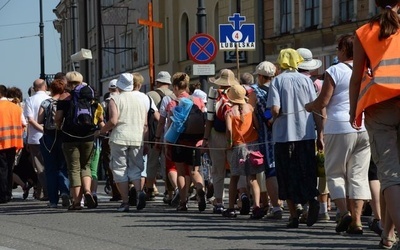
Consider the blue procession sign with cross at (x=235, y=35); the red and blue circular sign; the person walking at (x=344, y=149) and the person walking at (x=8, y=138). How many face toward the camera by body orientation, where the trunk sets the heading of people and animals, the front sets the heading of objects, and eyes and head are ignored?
2

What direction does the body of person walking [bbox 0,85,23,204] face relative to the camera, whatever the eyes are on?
away from the camera

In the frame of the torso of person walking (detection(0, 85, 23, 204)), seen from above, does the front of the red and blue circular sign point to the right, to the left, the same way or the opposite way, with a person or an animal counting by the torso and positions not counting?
the opposite way

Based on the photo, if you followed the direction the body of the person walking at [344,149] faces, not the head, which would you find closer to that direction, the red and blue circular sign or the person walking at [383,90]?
the red and blue circular sign

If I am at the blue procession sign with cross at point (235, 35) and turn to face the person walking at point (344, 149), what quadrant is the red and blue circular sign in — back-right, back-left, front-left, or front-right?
back-right

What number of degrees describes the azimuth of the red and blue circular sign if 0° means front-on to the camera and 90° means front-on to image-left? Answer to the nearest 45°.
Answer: approximately 0°

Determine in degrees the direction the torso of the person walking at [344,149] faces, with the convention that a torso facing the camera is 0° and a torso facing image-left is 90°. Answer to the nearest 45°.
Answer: approximately 135°

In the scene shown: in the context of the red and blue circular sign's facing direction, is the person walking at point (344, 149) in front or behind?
in front

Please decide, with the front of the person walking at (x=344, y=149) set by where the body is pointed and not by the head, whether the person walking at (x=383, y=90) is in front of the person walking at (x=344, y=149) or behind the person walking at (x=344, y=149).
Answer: behind

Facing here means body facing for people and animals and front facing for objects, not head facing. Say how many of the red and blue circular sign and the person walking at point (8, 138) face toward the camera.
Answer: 1
